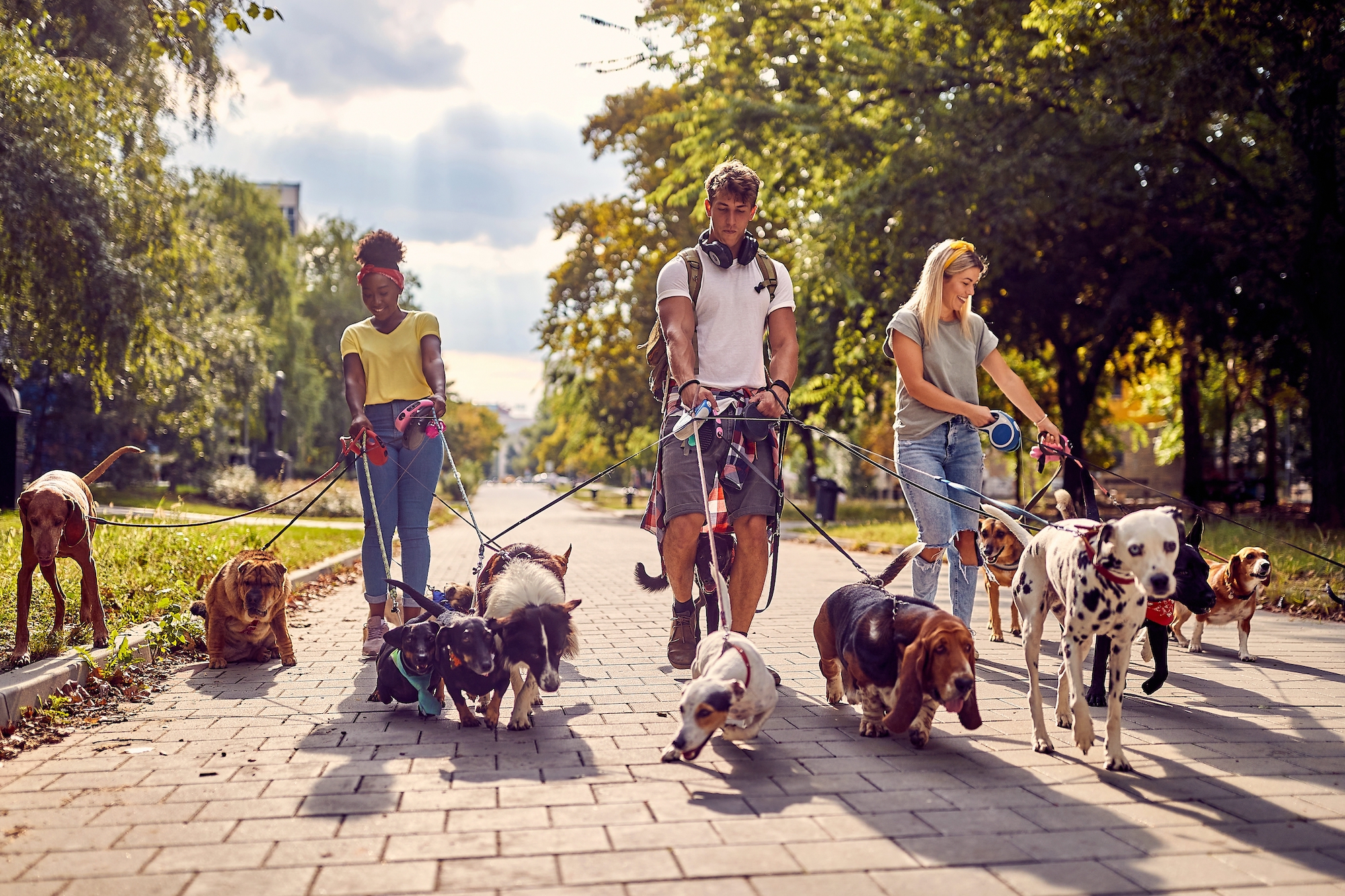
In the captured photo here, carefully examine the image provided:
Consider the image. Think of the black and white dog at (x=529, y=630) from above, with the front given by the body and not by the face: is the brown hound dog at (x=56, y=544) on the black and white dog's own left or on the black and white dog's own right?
on the black and white dog's own right

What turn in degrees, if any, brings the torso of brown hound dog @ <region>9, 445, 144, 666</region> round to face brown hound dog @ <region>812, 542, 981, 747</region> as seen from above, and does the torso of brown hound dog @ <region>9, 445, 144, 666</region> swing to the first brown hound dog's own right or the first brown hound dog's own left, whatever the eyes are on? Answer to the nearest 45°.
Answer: approximately 45° to the first brown hound dog's own left

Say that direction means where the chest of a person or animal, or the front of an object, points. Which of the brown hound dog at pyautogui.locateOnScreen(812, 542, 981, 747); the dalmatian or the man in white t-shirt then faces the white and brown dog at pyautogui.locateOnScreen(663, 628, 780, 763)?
the man in white t-shirt

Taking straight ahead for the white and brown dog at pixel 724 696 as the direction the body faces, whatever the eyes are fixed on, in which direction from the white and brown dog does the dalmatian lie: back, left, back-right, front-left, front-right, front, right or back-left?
back-left

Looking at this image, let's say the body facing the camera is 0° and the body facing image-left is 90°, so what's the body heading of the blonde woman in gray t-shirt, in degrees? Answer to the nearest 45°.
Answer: approximately 315°

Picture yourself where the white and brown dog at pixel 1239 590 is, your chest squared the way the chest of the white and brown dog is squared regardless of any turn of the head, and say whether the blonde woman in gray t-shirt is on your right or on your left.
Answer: on your right

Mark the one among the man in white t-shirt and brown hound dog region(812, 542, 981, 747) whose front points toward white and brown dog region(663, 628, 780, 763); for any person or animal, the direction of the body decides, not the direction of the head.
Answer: the man in white t-shirt

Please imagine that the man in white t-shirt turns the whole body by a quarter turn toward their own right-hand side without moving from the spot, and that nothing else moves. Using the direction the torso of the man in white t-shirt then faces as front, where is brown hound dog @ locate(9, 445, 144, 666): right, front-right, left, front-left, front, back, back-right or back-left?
front

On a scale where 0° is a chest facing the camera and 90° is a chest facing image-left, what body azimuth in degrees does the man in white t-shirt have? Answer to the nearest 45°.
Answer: approximately 0°

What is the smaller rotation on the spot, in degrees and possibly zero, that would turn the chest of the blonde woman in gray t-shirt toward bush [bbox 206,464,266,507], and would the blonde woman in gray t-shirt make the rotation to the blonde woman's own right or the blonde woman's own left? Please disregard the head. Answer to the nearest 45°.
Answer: approximately 180°

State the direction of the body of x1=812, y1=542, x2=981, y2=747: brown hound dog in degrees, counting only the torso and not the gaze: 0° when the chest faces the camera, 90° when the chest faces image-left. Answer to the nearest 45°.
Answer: approximately 315°

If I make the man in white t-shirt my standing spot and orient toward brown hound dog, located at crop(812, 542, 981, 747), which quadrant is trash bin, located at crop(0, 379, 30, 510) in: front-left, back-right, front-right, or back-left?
back-right

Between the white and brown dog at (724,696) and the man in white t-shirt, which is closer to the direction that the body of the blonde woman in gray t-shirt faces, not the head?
the white and brown dog

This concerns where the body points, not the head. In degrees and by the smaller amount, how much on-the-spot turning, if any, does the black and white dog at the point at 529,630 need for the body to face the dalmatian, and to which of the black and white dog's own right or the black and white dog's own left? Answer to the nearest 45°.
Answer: approximately 45° to the black and white dog's own left

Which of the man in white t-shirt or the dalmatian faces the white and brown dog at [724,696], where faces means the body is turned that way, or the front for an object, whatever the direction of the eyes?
the man in white t-shirt
